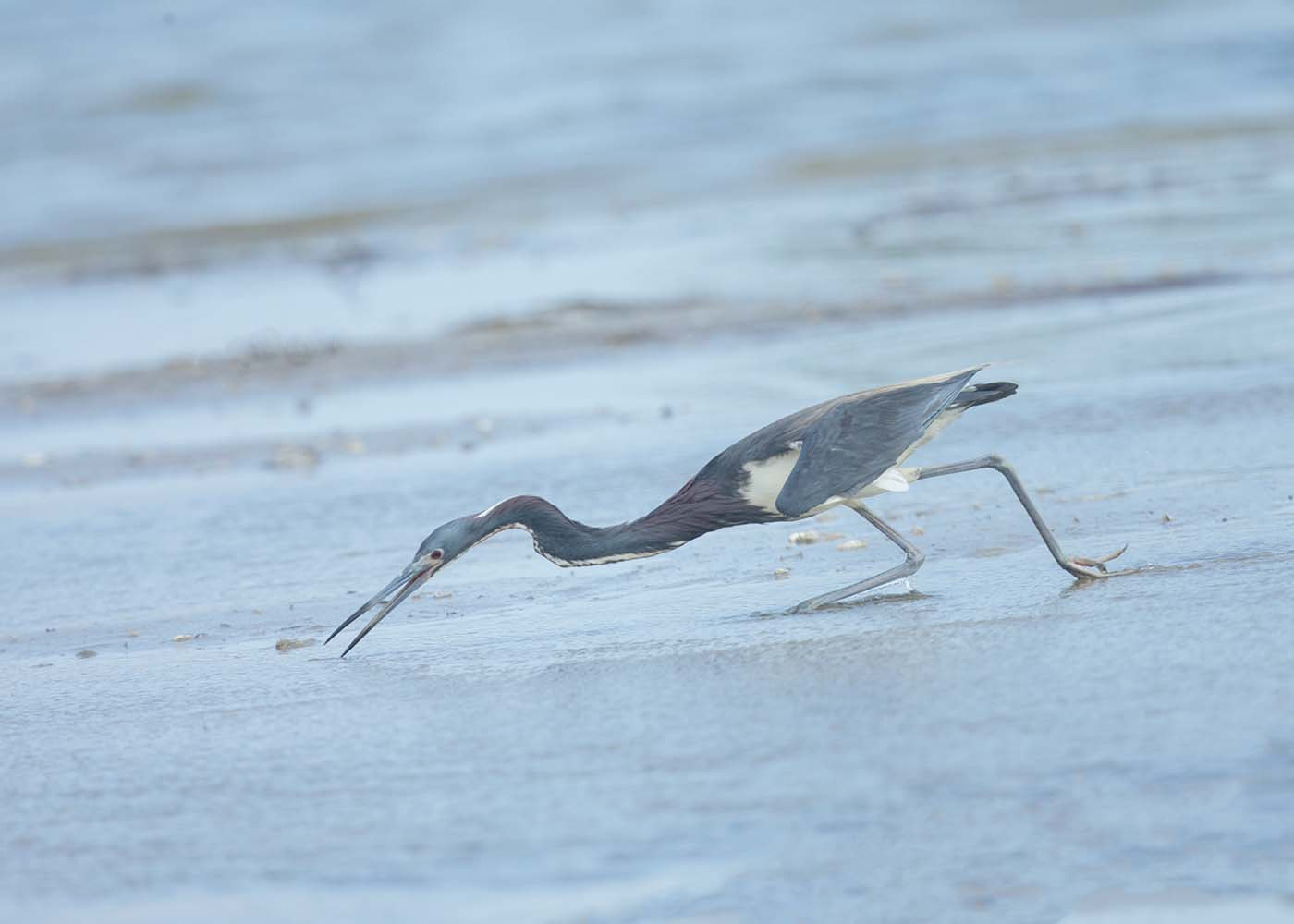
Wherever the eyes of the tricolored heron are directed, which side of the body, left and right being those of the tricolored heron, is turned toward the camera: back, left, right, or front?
left

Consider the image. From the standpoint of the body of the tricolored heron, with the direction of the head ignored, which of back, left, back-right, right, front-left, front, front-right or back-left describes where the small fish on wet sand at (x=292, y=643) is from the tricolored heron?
front

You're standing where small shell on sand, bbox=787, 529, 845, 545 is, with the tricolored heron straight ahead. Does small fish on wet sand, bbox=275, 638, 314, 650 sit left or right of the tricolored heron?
right

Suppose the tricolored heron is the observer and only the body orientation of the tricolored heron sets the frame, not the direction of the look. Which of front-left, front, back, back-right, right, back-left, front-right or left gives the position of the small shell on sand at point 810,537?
right
